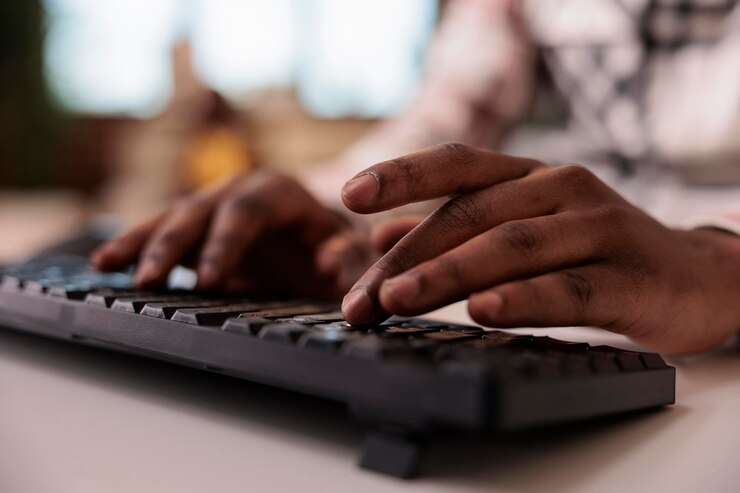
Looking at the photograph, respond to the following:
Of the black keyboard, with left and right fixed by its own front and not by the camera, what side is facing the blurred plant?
left

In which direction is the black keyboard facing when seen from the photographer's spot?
facing away from the viewer and to the right of the viewer
